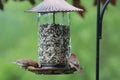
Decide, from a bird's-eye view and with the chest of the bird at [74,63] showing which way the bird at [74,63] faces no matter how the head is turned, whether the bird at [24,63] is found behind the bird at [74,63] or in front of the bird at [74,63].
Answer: in front
